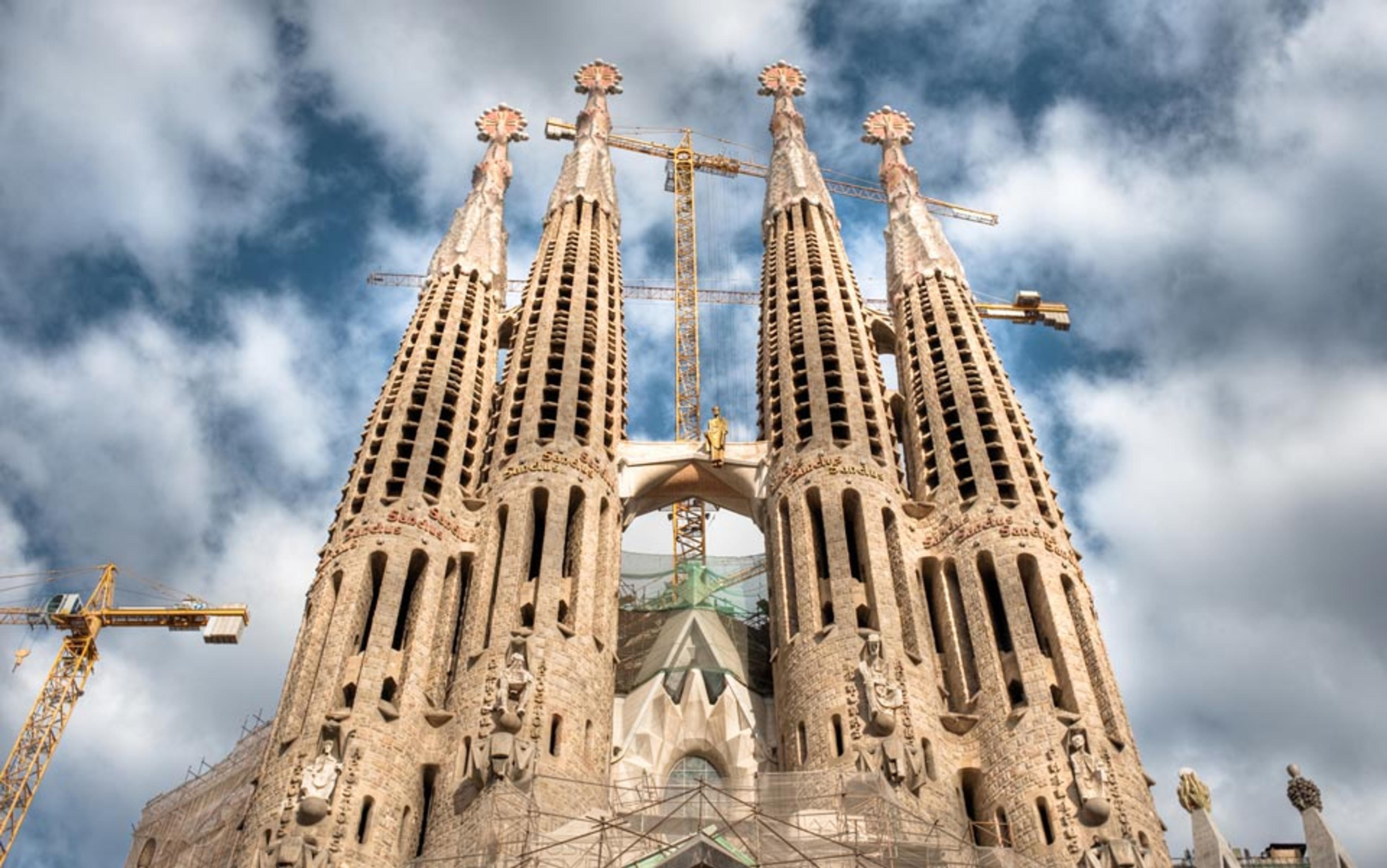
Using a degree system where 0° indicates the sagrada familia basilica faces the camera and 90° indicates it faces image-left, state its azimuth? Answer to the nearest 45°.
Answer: approximately 0°
